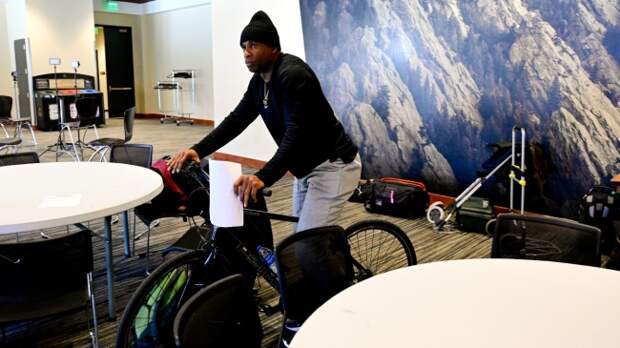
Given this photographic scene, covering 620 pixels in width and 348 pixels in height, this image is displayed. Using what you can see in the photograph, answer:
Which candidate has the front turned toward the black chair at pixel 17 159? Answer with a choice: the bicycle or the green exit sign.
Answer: the green exit sign

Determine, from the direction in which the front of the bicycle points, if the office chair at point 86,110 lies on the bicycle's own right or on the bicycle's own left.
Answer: on the bicycle's own right

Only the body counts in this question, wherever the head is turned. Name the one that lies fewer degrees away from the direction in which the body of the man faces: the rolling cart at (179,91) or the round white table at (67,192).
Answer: the round white table

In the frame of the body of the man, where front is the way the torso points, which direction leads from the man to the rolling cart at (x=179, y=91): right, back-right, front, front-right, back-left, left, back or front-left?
back-right

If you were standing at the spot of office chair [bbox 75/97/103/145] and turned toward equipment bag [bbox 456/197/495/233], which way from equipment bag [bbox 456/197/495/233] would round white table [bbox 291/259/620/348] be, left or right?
right

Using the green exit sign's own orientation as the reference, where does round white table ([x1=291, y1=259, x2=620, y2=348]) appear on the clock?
The round white table is roughly at 12 o'clock from the green exit sign.

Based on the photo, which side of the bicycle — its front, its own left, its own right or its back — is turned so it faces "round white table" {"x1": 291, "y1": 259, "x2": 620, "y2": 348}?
left

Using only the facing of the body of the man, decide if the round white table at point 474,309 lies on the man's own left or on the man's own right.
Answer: on the man's own left
